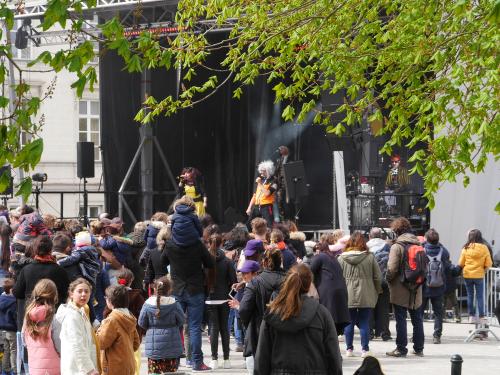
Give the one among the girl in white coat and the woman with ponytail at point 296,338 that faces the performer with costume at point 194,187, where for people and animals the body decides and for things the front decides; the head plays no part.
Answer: the woman with ponytail

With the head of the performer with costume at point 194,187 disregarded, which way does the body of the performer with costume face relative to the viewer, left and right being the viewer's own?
facing the viewer and to the left of the viewer

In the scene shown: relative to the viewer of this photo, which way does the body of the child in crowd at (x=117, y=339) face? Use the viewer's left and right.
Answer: facing away from the viewer and to the left of the viewer

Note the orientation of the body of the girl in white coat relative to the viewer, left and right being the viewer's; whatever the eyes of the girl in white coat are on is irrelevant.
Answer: facing the viewer and to the right of the viewer

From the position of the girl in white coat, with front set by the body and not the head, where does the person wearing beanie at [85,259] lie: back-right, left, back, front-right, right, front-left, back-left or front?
back-left

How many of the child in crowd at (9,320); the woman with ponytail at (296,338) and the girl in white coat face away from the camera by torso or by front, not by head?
2

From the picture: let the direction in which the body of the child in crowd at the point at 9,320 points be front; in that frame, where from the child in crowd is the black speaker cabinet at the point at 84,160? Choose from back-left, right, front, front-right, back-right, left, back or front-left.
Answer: front

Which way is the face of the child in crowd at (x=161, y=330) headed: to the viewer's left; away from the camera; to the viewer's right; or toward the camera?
away from the camera

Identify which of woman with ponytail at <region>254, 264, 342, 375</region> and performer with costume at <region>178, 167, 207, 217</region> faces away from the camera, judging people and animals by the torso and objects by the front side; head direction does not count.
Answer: the woman with ponytail

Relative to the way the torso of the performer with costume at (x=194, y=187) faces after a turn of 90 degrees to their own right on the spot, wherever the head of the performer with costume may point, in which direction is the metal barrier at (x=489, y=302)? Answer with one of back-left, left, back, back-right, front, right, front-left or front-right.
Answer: back

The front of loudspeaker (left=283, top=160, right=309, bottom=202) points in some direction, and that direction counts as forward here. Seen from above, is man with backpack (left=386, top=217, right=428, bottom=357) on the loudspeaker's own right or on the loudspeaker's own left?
on the loudspeaker's own left

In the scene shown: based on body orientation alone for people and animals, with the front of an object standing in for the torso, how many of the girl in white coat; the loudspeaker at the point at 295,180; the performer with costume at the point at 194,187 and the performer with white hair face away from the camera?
0

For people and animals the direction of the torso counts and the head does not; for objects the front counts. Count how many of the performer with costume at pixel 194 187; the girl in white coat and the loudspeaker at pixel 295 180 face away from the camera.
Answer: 0

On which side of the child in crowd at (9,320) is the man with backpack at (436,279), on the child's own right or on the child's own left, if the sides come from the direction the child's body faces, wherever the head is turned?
on the child's own right

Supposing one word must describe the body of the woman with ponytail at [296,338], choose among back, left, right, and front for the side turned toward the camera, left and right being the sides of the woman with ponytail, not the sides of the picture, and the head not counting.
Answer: back

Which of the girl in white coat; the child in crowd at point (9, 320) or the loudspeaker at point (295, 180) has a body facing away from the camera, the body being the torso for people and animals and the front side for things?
the child in crowd

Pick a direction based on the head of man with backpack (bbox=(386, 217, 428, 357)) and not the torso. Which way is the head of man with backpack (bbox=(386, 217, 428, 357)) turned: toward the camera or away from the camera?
away from the camera
